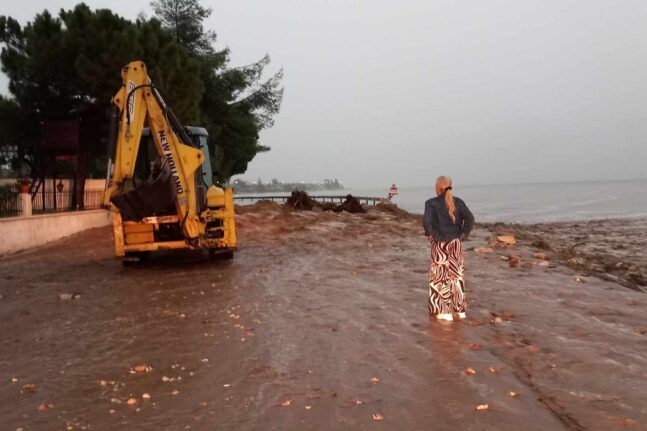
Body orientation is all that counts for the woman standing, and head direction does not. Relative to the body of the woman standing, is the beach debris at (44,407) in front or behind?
behind

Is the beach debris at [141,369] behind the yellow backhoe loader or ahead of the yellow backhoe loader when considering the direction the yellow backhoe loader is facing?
behind

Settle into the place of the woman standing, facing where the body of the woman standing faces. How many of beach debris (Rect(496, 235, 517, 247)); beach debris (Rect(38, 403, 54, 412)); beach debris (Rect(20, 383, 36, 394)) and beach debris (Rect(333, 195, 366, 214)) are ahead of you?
2

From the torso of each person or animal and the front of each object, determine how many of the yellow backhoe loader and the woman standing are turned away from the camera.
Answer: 2

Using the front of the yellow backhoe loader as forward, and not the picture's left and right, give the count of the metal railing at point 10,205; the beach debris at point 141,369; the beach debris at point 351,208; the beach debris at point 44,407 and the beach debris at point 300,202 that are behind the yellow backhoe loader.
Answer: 2

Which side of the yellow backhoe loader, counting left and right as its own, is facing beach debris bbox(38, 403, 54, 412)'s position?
back

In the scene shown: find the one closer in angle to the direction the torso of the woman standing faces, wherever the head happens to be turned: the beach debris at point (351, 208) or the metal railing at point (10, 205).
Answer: the beach debris

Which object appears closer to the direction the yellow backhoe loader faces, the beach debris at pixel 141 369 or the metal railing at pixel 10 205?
the metal railing

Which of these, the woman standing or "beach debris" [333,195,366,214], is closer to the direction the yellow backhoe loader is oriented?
the beach debris

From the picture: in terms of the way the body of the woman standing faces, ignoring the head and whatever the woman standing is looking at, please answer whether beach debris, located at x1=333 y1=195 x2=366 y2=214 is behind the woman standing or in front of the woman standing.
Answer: in front

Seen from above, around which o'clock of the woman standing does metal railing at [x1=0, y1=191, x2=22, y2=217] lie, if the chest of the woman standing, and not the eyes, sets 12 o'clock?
The metal railing is roughly at 10 o'clock from the woman standing.

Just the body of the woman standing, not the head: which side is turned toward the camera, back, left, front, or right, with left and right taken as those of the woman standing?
back

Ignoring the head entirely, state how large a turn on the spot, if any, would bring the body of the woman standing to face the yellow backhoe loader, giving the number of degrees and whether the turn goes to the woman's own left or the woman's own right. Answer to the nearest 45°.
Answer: approximately 45° to the woman's own left

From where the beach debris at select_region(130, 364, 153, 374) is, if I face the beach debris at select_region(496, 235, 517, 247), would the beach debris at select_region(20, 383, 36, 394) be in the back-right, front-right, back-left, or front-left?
back-left

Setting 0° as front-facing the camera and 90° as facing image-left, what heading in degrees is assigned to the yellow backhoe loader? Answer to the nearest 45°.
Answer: approximately 180°

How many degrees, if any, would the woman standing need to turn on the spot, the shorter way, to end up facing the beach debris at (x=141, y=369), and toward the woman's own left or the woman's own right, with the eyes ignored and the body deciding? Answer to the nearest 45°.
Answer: approximately 135° to the woman's own left

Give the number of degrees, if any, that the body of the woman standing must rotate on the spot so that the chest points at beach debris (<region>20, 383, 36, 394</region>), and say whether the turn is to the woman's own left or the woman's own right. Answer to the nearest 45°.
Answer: approximately 135° to the woman's own left
